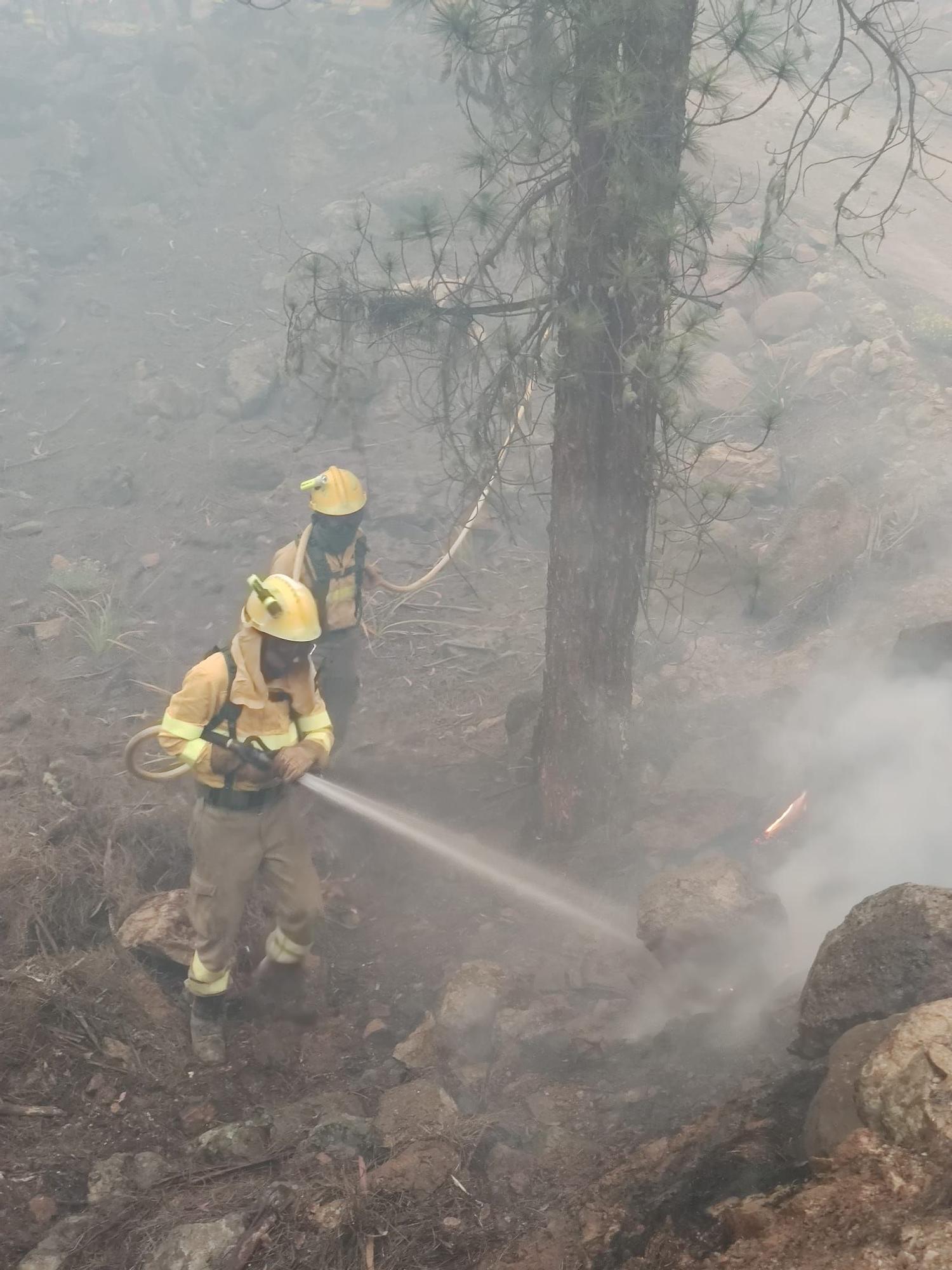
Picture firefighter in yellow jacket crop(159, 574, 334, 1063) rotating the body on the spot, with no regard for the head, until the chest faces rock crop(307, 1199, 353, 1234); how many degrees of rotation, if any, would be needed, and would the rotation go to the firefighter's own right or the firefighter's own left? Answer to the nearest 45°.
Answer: approximately 45° to the firefighter's own right

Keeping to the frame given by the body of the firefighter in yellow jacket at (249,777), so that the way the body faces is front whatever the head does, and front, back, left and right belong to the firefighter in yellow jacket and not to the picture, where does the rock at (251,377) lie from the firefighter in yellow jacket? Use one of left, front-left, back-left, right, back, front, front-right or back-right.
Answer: back-left

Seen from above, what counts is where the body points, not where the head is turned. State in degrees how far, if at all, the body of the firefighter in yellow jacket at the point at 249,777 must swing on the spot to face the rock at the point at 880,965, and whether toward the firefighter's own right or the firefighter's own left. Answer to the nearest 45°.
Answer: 0° — they already face it

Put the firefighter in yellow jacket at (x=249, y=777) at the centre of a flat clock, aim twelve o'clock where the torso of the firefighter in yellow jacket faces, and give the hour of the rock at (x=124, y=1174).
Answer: The rock is roughly at 2 o'clock from the firefighter in yellow jacket.

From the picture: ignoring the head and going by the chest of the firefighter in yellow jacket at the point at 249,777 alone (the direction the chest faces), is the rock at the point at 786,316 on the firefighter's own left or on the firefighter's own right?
on the firefighter's own left

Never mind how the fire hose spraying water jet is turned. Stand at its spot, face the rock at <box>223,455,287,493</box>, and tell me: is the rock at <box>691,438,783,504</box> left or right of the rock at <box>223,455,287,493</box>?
right

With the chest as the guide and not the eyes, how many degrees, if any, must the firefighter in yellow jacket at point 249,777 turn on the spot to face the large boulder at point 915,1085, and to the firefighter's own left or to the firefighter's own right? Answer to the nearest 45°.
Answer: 0° — they already face it

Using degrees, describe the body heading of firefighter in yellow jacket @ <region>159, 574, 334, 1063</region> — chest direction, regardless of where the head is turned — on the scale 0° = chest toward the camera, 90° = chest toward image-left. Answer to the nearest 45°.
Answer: approximately 315°

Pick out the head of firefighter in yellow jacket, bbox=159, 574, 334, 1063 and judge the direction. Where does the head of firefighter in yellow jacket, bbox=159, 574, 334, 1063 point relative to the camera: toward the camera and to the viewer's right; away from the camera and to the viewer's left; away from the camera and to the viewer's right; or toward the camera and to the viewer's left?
toward the camera and to the viewer's right

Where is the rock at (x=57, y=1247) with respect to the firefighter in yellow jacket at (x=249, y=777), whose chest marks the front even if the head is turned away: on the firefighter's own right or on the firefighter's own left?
on the firefighter's own right
